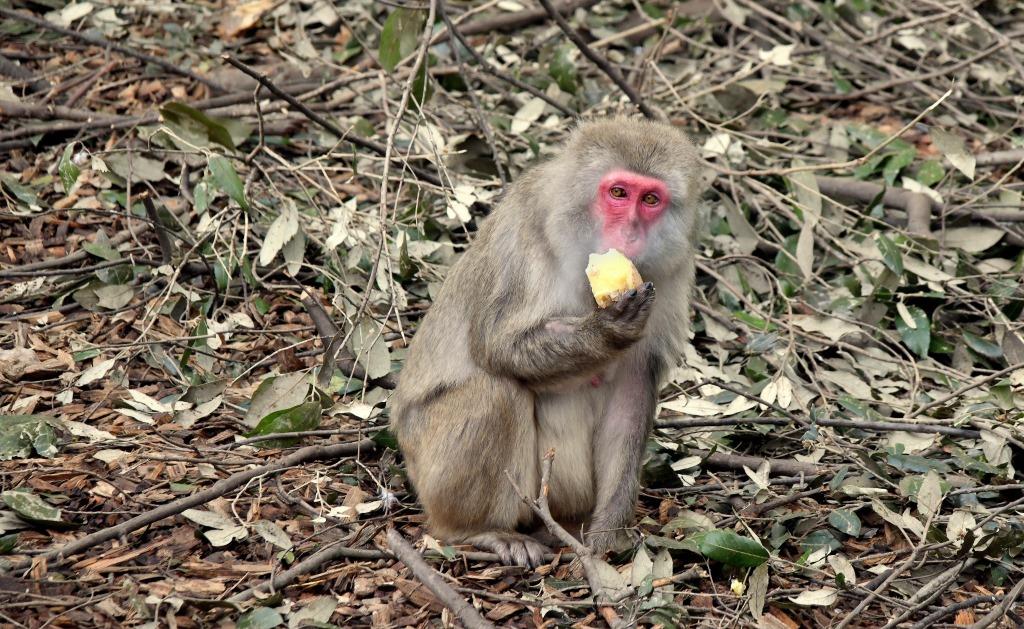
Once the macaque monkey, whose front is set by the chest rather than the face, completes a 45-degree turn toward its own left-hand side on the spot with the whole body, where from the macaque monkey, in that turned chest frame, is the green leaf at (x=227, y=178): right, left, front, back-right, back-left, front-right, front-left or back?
back-left

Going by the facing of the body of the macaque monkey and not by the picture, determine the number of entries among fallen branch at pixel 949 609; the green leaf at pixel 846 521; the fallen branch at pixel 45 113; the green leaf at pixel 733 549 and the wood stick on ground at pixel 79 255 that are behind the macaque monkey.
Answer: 2

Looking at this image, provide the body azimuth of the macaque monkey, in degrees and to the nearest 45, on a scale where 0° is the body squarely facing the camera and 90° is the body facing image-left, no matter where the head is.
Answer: approximately 315°

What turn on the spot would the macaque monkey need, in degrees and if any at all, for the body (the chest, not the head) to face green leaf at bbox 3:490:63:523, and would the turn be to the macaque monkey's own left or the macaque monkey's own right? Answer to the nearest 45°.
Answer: approximately 135° to the macaque monkey's own right

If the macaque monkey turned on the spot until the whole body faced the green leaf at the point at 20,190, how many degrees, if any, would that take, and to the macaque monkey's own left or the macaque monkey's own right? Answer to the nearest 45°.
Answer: approximately 180°

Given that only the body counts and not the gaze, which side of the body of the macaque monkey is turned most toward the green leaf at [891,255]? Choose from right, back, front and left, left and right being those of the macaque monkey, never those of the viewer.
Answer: left

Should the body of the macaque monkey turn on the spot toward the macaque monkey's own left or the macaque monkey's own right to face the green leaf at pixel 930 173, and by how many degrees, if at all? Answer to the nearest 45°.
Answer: approximately 90° to the macaque monkey's own left

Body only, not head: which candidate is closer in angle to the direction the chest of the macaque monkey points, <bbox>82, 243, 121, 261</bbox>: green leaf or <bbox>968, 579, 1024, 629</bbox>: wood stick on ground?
the wood stick on ground

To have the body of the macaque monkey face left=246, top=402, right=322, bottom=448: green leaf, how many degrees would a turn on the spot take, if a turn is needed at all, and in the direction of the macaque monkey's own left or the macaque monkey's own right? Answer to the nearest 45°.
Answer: approximately 135° to the macaque monkey's own right

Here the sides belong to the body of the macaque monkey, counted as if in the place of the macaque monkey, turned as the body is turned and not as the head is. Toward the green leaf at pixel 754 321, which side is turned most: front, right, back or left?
left

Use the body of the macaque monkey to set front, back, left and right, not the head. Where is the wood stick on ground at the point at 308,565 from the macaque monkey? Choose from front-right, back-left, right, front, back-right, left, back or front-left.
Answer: right
